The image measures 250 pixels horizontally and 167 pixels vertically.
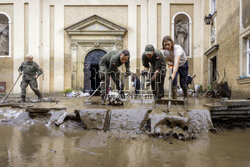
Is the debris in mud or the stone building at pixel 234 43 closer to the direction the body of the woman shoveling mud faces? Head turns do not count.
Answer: the debris in mud

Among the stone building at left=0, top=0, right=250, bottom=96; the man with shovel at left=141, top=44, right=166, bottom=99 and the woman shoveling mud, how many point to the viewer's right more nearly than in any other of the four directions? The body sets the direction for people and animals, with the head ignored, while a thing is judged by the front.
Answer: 0

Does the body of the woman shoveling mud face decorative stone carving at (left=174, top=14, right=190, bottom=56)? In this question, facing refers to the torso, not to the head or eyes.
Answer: no

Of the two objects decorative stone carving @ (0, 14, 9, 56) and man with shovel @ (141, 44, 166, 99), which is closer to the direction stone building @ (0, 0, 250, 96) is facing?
the man with shovel

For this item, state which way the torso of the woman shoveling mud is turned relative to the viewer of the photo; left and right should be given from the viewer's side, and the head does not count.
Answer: facing the viewer and to the left of the viewer

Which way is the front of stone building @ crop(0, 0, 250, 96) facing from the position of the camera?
facing the viewer

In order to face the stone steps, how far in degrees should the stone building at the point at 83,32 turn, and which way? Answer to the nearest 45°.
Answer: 0° — it already faces it

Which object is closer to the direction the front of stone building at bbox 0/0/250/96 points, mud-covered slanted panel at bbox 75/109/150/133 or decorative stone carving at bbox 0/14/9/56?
the mud-covered slanted panel

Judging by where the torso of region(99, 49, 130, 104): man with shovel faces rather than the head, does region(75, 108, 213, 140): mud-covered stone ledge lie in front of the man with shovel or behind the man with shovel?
in front

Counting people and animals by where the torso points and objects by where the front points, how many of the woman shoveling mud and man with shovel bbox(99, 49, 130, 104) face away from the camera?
0

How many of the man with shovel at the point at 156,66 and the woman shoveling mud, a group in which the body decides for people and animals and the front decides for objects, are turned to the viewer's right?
0

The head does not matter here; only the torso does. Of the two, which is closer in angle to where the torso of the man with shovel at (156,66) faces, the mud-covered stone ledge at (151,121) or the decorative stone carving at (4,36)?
the mud-covered stone ledge

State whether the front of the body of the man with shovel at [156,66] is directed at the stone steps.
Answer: no

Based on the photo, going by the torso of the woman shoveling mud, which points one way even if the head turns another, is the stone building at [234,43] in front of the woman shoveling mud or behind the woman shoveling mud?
behind

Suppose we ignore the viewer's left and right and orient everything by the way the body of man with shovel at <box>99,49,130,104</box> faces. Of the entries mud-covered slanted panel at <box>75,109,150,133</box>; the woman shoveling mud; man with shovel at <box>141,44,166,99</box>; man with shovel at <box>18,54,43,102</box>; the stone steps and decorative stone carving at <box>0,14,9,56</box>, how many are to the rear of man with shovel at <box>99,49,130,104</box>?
2

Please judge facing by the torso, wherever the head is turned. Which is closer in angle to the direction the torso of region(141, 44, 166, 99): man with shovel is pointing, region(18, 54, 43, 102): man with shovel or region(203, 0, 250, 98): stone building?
the man with shovel
